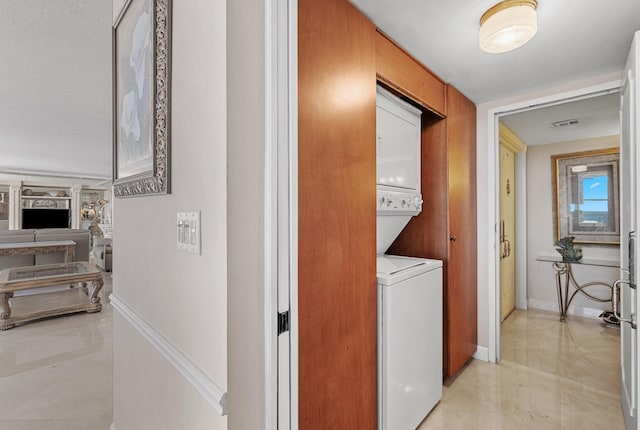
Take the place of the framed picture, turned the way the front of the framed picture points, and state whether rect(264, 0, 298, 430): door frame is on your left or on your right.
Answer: on your left

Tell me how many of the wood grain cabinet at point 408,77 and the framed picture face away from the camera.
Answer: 0

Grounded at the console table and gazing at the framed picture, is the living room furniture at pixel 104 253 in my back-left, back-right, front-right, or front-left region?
front-right

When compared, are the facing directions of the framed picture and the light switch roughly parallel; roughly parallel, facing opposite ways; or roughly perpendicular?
roughly parallel

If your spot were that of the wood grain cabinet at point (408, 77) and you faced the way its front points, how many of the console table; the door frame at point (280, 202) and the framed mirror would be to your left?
2

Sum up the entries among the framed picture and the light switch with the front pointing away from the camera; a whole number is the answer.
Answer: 0
